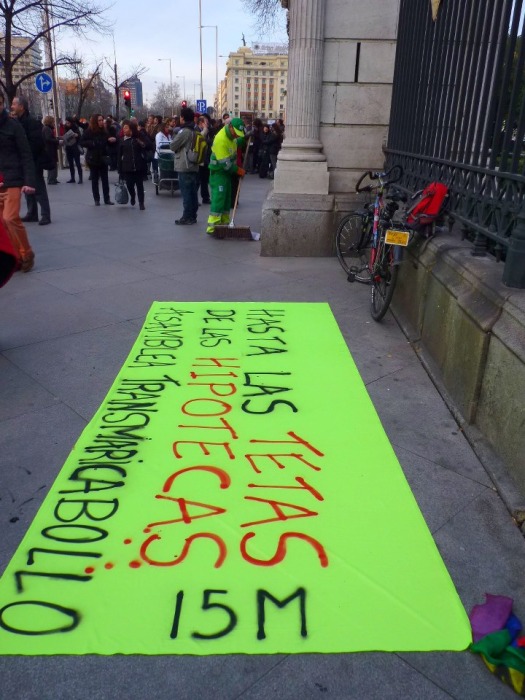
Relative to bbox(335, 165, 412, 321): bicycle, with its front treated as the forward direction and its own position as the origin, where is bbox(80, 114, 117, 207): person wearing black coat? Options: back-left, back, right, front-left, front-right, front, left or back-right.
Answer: front

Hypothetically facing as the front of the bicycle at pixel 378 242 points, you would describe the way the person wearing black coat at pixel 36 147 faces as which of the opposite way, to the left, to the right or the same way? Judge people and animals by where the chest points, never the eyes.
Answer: to the left

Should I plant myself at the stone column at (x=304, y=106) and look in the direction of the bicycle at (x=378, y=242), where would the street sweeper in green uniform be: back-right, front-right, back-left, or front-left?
back-right

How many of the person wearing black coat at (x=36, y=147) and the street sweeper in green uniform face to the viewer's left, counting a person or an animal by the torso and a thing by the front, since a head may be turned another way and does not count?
1

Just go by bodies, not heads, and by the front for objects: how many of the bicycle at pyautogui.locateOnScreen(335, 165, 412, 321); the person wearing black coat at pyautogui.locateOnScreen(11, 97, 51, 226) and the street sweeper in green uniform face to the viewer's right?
1
